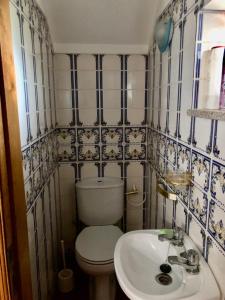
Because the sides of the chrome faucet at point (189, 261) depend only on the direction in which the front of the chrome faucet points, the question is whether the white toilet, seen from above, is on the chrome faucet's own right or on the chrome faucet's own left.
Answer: on the chrome faucet's own right

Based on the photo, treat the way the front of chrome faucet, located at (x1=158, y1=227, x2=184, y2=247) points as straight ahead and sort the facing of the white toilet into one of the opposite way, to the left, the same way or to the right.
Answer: to the left

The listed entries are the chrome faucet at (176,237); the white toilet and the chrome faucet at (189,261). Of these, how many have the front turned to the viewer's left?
2

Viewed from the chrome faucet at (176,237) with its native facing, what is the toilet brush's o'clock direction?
The toilet brush is roughly at 1 o'clock from the chrome faucet.

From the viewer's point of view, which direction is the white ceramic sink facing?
to the viewer's left

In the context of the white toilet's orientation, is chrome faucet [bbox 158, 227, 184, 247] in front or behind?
in front

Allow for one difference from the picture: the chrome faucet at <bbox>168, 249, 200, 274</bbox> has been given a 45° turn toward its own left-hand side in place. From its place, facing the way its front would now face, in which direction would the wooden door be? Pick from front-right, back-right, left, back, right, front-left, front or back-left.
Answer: front

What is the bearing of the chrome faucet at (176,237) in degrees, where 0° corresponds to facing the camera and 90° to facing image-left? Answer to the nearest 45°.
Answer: approximately 90°

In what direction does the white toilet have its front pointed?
toward the camera

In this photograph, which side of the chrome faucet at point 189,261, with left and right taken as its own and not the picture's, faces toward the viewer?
left

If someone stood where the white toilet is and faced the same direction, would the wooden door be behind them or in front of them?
in front
